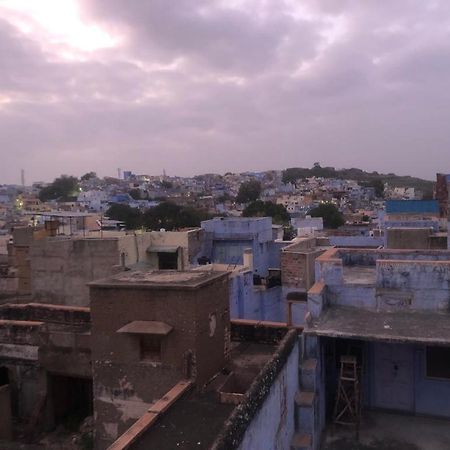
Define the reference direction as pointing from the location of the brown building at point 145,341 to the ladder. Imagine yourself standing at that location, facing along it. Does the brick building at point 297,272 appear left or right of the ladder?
left

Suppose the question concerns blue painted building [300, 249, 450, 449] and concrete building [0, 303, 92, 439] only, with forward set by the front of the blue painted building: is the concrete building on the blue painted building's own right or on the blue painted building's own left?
on the blue painted building's own right

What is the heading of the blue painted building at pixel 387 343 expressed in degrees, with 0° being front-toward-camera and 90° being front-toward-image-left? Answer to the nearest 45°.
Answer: approximately 0°

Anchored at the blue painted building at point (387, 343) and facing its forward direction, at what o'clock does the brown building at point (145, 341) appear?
The brown building is roughly at 2 o'clock from the blue painted building.

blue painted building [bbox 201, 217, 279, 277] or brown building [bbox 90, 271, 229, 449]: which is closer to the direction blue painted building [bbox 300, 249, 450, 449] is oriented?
the brown building

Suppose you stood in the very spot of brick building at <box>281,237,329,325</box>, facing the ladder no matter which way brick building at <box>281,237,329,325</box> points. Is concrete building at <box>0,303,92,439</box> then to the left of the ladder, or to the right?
right

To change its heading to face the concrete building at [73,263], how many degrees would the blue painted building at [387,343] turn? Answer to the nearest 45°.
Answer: approximately 135° to its right

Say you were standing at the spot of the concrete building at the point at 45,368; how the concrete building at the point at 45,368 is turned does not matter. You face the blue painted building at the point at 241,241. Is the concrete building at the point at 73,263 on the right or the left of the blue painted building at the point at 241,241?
left

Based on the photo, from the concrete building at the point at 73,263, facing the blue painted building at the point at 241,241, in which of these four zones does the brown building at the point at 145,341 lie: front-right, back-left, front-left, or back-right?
back-right

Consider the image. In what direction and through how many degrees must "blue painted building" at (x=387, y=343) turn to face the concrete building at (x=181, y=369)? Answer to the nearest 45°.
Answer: approximately 45° to its right

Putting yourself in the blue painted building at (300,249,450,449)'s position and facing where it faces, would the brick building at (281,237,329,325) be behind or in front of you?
behind

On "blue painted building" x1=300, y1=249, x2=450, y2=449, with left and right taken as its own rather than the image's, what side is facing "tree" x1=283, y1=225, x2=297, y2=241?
back
